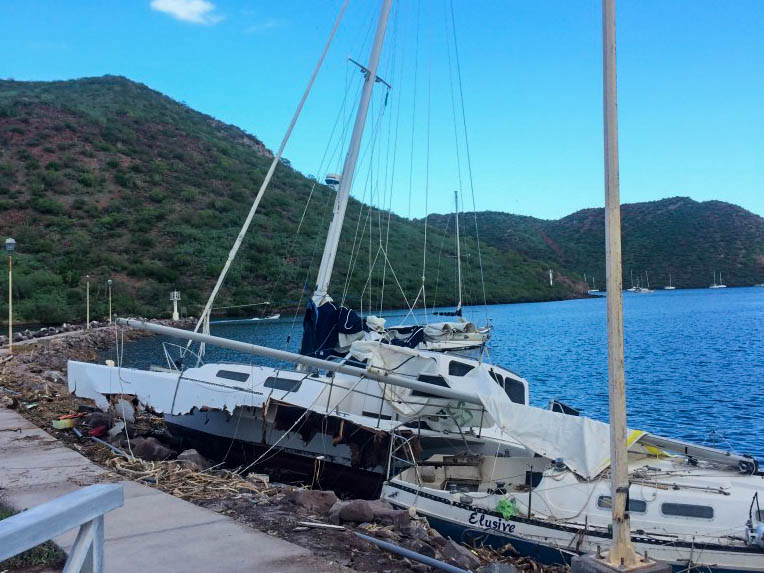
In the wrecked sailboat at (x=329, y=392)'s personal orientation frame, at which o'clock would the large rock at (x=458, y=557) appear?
The large rock is roughly at 7 o'clock from the wrecked sailboat.

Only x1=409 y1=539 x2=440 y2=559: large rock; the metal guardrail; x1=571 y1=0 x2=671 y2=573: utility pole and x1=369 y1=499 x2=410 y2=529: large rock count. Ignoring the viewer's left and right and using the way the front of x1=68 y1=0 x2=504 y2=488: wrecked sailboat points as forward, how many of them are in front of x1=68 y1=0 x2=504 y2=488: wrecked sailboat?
0

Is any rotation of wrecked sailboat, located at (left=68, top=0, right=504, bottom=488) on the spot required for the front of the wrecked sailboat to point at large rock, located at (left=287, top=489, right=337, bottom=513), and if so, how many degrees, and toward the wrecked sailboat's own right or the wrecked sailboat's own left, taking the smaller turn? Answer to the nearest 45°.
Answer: approximately 135° to the wrecked sailboat's own left

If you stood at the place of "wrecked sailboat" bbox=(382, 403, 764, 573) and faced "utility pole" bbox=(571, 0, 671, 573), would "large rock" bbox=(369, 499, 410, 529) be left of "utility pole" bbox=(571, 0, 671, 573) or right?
right

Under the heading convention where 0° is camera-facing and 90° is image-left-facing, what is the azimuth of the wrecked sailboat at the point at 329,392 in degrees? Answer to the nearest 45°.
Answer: approximately 135°

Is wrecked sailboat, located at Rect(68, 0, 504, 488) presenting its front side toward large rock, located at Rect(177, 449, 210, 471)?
no

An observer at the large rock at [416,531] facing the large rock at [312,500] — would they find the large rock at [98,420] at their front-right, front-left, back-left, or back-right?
front-right

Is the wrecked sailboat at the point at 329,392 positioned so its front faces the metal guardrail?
no

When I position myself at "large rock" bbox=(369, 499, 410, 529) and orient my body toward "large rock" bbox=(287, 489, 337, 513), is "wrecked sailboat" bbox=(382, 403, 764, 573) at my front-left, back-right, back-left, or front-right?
back-right

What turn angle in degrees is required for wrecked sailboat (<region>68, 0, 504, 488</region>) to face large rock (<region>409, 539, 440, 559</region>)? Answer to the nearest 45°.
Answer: approximately 135° to its left

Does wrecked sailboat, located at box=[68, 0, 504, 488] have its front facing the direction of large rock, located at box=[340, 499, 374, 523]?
no

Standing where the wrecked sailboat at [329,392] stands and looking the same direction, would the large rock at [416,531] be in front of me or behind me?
behind

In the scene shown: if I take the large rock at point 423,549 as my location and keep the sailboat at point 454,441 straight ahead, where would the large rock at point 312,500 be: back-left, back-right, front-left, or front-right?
front-left
